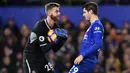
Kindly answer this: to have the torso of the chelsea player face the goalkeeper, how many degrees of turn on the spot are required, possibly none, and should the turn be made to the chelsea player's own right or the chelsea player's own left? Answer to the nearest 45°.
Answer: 0° — they already face them

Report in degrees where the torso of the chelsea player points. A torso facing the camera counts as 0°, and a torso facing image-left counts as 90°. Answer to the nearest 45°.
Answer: approximately 90°
